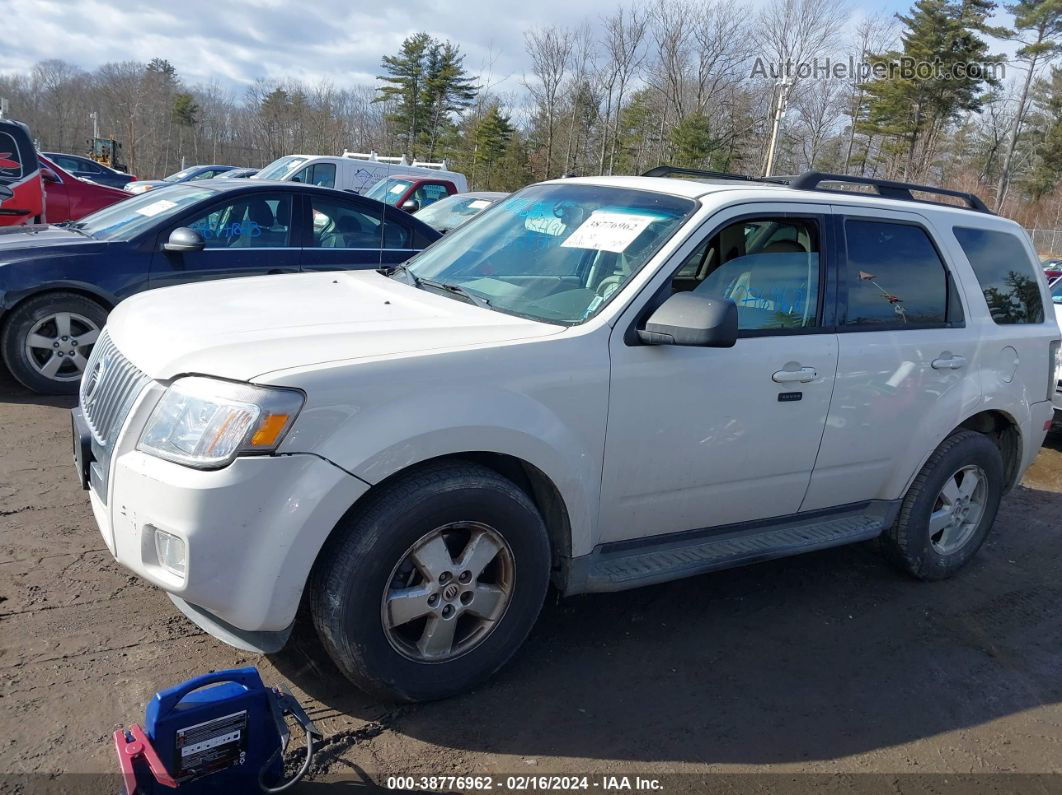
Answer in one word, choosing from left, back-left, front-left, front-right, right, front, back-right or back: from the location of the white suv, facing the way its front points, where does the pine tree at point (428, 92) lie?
back-right

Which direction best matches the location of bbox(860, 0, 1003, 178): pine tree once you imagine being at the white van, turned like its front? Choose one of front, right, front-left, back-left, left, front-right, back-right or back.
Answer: back

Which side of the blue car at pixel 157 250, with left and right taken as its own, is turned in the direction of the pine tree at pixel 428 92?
right

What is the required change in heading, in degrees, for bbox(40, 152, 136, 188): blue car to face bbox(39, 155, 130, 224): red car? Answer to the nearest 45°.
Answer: approximately 90° to its left

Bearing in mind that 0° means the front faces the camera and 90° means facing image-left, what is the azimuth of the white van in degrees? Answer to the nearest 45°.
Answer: approximately 45°

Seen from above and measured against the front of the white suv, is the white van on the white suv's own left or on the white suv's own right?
on the white suv's own right

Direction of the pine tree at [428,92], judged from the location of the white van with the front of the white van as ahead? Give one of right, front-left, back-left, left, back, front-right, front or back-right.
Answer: back-right

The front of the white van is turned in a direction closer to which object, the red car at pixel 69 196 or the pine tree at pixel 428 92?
the red car

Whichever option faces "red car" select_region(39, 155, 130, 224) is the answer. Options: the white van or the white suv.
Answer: the white van

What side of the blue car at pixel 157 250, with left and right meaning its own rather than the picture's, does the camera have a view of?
left

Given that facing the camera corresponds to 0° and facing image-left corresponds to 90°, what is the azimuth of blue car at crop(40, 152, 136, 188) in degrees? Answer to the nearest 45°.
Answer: approximately 90°

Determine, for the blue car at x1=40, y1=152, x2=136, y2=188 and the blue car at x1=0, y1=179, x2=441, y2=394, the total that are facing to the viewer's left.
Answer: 2

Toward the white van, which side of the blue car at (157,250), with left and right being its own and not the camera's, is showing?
right

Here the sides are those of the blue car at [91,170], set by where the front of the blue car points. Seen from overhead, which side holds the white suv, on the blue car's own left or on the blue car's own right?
on the blue car's own left

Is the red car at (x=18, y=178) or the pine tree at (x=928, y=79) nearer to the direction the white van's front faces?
the red car

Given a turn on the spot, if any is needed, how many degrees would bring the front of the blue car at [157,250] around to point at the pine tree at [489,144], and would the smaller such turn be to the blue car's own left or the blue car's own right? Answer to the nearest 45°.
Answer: approximately 90° to the blue car's own right
